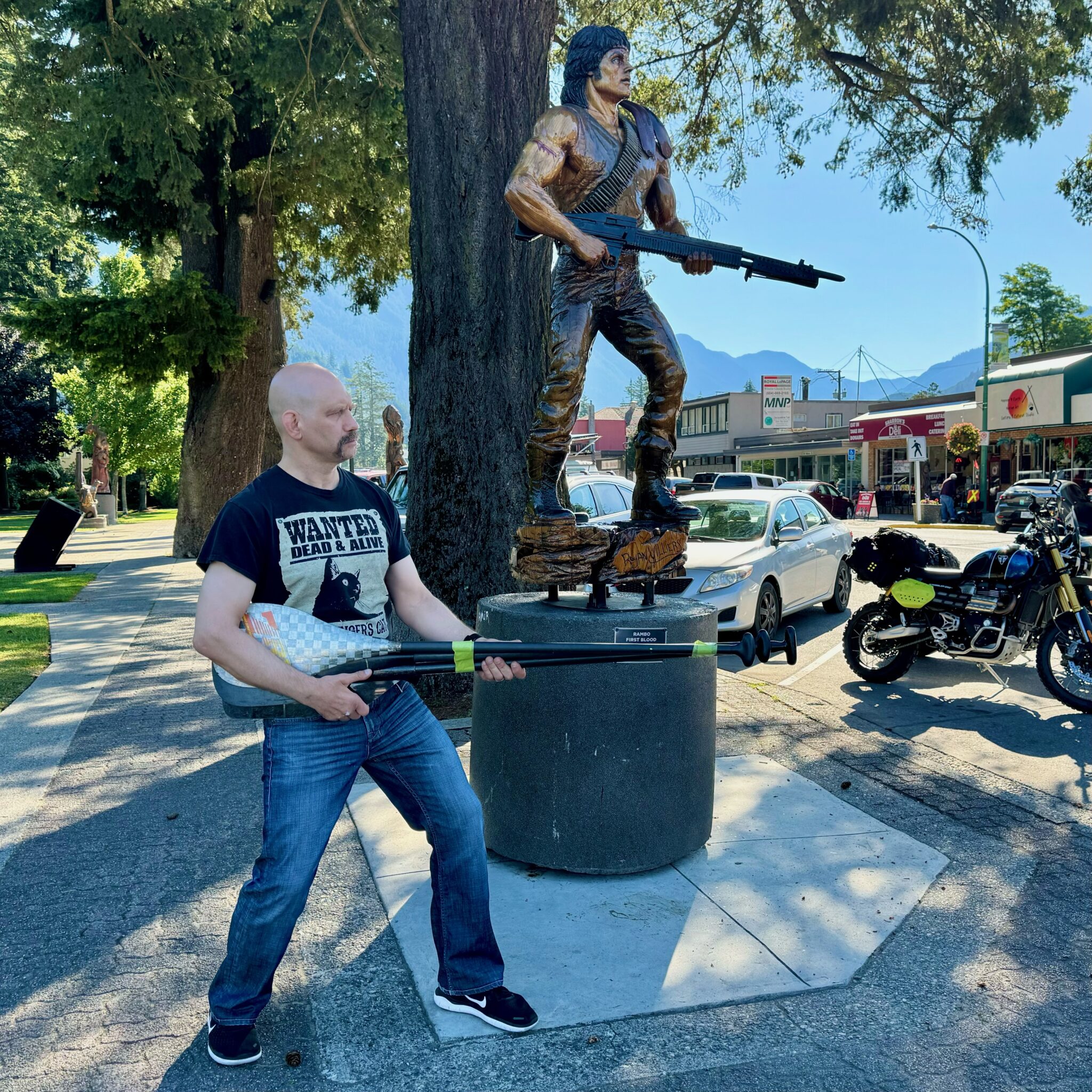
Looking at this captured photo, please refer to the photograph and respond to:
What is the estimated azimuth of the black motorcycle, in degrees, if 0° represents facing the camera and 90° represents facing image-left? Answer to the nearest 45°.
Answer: approximately 315°

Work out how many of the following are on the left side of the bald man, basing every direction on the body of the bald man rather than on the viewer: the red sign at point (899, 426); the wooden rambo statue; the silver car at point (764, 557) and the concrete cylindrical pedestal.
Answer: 4

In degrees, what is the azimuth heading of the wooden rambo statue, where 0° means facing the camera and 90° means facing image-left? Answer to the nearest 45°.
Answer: approximately 315°

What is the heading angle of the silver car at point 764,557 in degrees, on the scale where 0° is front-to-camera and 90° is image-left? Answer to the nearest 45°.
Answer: approximately 45°

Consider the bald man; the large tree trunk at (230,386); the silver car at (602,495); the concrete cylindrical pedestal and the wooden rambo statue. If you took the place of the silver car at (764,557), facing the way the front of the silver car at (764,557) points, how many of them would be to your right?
2

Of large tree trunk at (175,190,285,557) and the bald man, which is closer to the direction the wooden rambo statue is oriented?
the bald man

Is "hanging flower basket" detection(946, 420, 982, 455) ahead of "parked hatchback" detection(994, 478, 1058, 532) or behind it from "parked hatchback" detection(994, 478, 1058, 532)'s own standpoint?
ahead

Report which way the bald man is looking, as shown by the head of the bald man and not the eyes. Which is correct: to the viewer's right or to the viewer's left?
to the viewer's right

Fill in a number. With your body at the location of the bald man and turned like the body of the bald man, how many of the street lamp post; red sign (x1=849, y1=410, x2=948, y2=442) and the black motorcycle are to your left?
3

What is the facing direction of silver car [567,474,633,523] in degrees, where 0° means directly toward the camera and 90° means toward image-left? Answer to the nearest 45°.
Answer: approximately 45°
